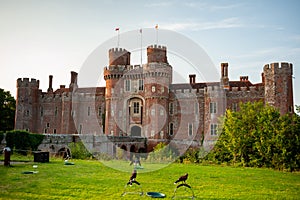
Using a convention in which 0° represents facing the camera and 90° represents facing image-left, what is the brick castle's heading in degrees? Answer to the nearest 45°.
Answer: approximately 0°

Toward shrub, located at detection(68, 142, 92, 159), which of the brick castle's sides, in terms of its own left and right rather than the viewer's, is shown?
front

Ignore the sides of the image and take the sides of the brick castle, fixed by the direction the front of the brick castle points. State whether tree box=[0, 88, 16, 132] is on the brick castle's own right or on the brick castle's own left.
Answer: on the brick castle's own right

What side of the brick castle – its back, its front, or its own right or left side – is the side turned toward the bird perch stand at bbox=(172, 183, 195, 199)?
front

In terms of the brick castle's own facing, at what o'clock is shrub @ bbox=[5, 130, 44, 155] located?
The shrub is roughly at 1 o'clock from the brick castle.

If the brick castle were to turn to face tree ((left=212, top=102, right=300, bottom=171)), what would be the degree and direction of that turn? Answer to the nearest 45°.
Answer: approximately 45° to its left

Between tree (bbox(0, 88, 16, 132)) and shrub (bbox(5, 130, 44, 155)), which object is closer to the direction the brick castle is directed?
the shrub
